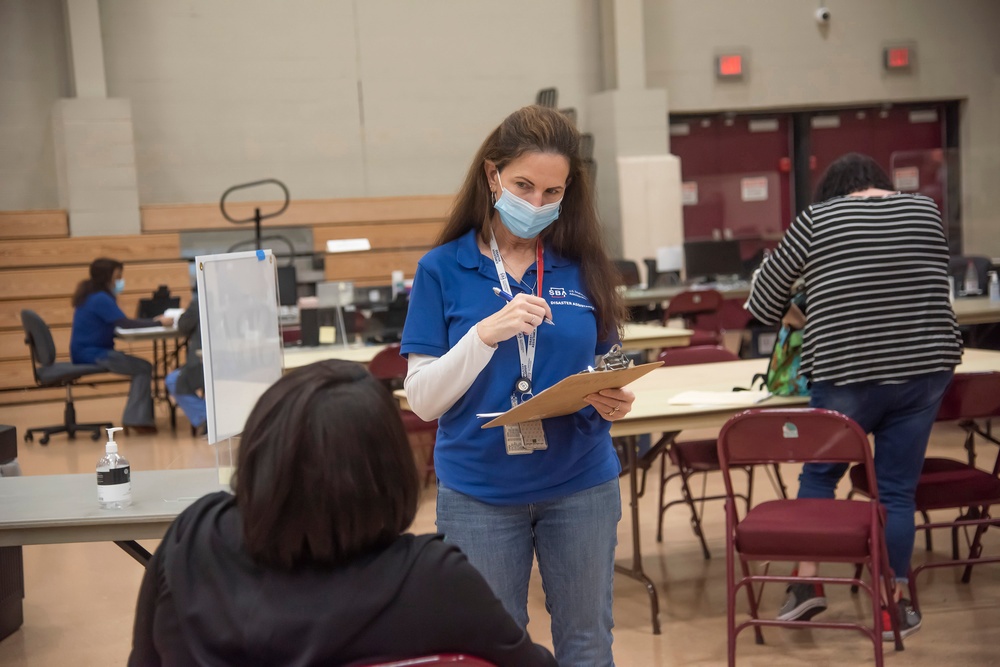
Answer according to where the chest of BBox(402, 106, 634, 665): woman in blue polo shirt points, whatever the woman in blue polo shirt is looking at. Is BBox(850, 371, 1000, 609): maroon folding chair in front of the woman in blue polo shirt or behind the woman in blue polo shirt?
behind

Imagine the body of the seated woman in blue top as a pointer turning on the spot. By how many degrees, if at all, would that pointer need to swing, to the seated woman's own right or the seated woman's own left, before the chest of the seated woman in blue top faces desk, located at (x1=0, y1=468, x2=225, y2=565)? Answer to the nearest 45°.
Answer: approximately 90° to the seated woman's own right

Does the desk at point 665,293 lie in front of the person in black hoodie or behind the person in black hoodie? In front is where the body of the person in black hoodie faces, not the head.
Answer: in front

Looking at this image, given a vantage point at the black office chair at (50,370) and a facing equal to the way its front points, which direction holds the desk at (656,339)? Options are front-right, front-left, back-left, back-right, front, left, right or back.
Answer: front-right

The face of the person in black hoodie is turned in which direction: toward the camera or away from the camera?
away from the camera

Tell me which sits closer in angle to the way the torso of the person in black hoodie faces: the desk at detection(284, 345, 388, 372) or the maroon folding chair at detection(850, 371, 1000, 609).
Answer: the desk

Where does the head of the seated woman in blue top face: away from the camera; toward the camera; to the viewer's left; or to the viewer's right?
to the viewer's right

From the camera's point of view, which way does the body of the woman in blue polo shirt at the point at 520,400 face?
toward the camera

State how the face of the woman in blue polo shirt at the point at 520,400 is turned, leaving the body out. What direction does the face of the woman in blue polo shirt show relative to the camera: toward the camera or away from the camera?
toward the camera

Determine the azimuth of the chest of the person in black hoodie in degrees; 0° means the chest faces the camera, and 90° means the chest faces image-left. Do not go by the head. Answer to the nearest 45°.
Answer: approximately 180°

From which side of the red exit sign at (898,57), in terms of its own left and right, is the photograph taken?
front

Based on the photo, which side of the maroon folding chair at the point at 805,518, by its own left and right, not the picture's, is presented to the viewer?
back

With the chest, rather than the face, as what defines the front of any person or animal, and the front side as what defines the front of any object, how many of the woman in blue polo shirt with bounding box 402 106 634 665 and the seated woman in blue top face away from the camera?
0

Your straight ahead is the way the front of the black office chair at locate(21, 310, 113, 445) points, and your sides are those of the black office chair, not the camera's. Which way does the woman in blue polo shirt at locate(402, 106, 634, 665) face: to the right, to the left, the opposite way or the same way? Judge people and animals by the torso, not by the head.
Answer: to the right

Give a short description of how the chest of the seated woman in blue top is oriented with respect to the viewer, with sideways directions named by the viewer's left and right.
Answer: facing to the right of the viewer

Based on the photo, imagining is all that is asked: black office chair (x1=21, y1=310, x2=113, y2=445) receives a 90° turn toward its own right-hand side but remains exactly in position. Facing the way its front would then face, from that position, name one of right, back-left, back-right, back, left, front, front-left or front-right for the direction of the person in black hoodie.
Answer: front

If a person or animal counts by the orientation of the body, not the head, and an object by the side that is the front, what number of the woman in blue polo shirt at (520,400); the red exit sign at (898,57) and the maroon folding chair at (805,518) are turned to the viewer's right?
0
